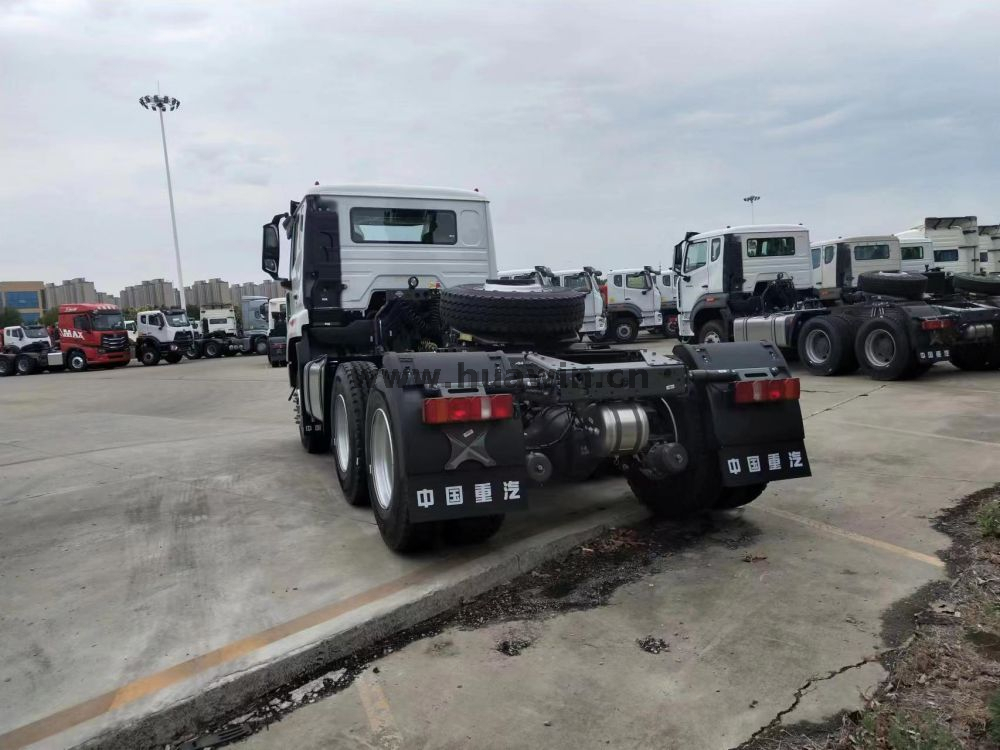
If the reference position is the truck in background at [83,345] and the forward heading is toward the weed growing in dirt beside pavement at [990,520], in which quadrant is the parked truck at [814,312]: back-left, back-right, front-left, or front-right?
front-left

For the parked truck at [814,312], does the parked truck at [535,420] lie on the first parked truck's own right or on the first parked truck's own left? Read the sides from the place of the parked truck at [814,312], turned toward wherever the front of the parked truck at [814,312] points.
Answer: on the first parked truck's own left

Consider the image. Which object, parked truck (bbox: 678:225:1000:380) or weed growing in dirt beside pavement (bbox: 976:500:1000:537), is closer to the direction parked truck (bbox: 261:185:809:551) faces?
the parked truck

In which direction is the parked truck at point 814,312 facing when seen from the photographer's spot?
facing away from the viewer and to the left of the viewer

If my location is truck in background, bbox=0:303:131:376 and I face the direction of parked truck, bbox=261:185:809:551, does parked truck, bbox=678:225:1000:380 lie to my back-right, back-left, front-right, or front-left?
front-left

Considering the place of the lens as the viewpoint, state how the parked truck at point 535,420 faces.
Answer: facing away from the viewer and to the left of the viewer

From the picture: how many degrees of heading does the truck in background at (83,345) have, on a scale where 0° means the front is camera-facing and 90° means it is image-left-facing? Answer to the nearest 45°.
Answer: approximately 315°

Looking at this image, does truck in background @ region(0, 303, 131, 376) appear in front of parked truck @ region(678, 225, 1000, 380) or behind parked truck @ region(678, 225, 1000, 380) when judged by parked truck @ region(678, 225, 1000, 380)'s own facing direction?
in front

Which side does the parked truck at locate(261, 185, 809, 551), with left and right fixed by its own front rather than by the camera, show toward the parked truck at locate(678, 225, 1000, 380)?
right

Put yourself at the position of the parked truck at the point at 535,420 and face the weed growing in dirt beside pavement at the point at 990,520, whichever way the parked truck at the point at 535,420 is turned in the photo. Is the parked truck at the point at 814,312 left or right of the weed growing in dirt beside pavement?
left

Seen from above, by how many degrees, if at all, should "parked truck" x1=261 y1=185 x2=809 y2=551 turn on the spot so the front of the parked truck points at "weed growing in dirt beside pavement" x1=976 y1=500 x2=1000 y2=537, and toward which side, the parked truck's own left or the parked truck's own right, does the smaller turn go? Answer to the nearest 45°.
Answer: approximately 135° to the parked truck's own right

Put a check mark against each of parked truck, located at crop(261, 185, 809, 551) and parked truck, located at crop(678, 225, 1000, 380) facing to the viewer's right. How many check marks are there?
0

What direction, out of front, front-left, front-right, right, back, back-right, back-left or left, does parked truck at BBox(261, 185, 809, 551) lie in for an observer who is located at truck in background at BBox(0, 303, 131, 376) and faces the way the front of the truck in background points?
front-right

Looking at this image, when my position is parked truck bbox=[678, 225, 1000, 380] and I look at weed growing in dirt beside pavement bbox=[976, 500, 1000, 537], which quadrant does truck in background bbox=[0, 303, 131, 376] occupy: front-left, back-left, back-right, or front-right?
back-right

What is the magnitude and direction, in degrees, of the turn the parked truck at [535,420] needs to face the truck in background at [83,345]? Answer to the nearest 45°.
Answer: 0° — it already faces it

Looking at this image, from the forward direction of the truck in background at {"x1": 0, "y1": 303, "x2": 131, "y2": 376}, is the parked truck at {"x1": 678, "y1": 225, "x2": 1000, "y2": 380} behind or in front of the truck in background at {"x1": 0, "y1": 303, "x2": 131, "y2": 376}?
in front

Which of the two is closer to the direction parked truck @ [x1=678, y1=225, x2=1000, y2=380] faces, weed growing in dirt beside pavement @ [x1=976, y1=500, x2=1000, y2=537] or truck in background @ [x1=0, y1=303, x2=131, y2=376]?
the truck in background

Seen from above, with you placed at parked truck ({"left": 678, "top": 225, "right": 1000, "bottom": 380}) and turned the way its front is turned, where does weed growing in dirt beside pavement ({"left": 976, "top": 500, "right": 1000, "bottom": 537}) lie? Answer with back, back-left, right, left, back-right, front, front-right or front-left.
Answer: back-left
